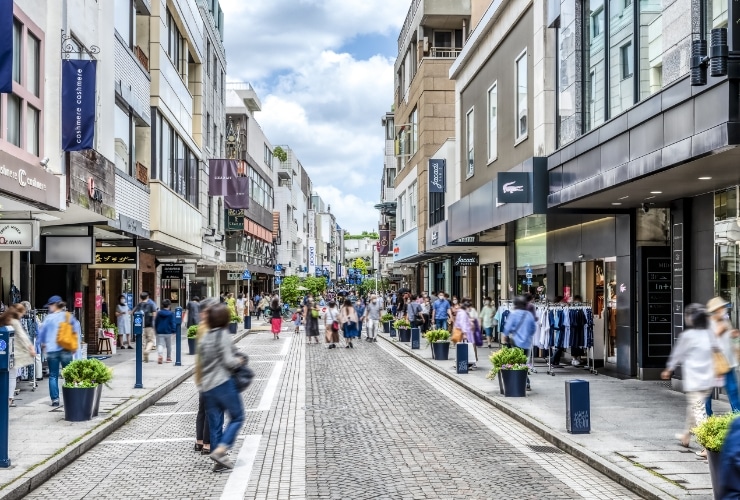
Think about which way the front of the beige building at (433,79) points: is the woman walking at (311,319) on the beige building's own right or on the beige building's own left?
on the beige building's own left

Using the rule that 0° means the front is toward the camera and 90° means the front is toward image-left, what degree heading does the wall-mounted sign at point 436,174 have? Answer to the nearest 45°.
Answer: approximately 0°

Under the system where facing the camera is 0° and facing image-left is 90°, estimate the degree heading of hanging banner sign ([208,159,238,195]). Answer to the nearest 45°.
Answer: approximately 0°

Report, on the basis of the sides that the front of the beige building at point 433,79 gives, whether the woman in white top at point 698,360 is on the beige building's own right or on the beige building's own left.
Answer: on the beige building's own left

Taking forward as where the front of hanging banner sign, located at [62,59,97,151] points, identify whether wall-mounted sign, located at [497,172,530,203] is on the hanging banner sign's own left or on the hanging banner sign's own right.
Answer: on the hanging banner sign's own left

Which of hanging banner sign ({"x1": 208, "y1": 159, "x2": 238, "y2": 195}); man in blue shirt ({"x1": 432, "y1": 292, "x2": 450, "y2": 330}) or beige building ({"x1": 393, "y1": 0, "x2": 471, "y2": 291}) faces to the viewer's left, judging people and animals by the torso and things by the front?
the beige building

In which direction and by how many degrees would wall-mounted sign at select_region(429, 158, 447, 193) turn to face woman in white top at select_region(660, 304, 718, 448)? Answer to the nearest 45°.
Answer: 0° — it already faces them
